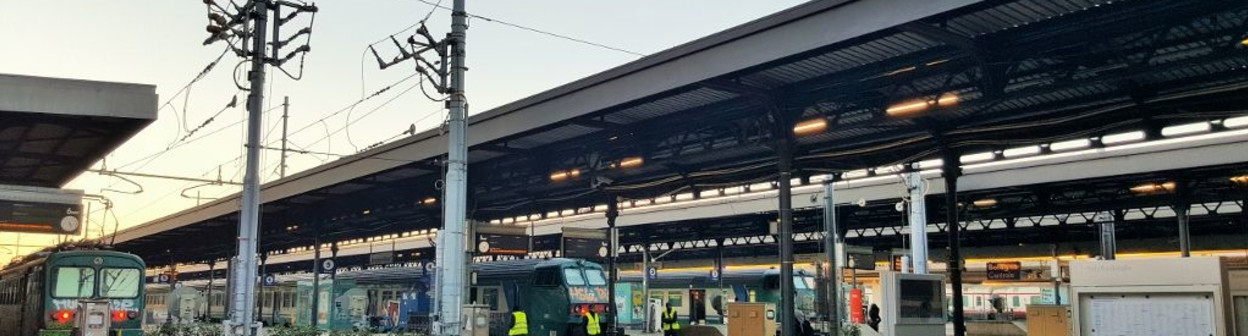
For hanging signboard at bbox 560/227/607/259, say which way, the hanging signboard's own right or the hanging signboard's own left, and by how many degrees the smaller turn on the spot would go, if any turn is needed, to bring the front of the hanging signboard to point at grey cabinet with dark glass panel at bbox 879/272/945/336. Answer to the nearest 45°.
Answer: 0° — it already faces it

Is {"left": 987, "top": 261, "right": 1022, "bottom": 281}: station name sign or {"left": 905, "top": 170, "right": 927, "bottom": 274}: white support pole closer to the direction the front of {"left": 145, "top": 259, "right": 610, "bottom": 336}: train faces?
the white support pole

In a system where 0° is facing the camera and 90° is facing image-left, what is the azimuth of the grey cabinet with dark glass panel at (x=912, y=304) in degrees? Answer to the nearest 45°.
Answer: approximately 315°

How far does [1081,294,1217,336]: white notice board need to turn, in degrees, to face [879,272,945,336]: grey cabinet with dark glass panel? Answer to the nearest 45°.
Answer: approximately 135° to its right

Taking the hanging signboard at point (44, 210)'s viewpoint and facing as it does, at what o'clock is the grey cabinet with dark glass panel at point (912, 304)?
The grey cabinet with dark glass panel is roughly at 11 o'clock from the hanging signboard.

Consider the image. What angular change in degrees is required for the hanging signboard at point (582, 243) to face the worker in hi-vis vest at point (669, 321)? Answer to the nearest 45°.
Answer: approximately 45° to its left

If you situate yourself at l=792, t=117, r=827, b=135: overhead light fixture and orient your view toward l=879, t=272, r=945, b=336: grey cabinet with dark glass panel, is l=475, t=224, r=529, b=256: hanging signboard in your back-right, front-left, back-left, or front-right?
back-right
